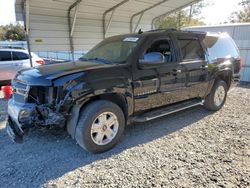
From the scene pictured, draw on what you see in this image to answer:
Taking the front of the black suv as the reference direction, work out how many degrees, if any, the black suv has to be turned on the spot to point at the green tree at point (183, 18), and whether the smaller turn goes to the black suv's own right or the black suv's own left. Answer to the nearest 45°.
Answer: approximately 135° to the black suv's own right

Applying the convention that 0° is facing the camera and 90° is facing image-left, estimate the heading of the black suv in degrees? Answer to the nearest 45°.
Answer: approximately 45°

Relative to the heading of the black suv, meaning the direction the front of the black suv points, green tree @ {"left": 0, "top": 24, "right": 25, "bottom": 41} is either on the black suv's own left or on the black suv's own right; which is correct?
on the black suv's own right

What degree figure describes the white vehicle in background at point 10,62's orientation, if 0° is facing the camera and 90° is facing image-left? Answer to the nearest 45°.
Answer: approximately 90°

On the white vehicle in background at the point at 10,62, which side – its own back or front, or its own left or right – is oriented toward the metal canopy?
back

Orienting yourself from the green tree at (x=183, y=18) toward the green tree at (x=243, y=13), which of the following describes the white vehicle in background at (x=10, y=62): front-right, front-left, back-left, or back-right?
back-right

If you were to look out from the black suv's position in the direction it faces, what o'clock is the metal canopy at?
The metal canopy is roughly at 4 o'clock from the black suv.
